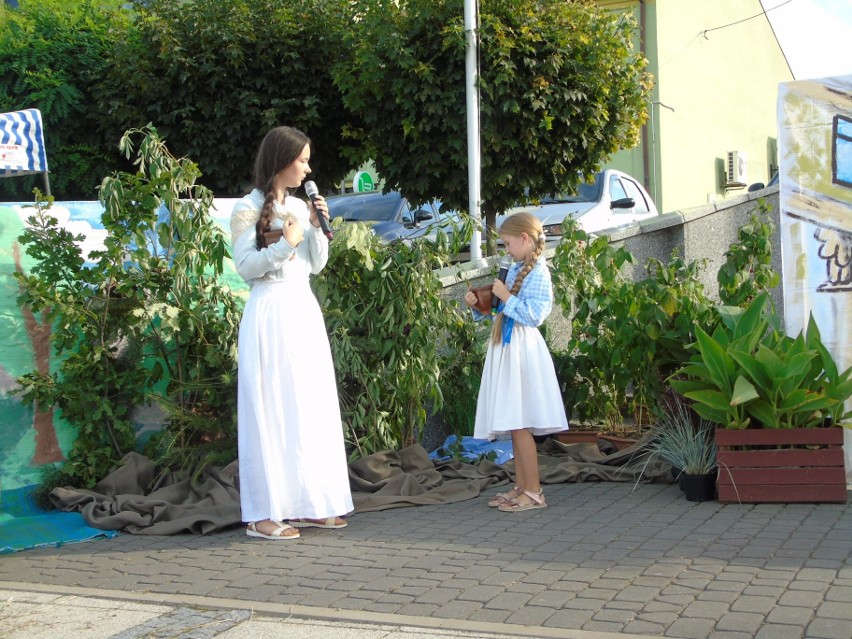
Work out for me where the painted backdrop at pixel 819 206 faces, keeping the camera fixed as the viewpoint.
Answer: facing the viewer

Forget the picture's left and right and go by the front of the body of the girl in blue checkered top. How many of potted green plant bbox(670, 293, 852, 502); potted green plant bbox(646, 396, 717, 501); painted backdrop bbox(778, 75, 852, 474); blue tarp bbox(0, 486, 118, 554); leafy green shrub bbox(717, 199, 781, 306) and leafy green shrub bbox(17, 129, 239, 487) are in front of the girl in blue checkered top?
2

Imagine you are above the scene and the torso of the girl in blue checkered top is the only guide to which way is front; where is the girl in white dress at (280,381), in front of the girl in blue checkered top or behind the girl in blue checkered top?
in front

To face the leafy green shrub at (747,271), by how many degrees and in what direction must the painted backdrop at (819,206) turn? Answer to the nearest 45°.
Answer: approximately 135° to its right

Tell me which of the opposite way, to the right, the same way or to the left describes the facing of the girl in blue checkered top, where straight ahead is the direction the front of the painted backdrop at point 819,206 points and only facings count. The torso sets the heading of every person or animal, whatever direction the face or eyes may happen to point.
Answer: to the right

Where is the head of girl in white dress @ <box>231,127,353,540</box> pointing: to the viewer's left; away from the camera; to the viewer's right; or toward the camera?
to the viewer's right

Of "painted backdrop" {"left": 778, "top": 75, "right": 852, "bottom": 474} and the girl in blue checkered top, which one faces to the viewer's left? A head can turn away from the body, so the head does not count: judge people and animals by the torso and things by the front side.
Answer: the girl in blue checkered top

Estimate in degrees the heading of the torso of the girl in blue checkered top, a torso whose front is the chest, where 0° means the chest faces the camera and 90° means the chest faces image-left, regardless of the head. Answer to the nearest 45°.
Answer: approximately 90°

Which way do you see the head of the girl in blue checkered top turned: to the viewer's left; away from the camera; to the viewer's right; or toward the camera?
to the viewer's left

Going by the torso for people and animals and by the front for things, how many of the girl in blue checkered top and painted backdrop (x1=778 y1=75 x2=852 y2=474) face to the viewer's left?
1

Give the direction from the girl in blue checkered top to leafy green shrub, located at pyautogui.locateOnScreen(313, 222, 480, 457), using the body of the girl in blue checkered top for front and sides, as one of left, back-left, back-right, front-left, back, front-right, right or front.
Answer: front-right
